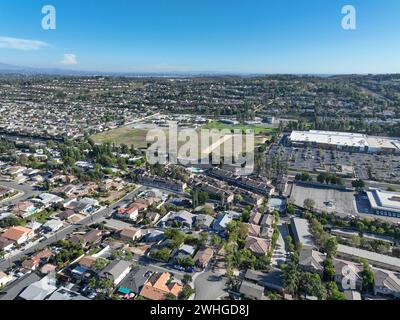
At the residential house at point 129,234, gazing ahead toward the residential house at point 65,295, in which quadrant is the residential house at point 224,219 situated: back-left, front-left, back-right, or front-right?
back-left

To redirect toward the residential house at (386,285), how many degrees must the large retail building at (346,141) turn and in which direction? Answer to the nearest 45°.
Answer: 0° — it already faces it

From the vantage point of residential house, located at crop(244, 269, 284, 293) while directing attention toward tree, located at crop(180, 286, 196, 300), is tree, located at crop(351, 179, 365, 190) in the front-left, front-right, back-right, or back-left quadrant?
back-right

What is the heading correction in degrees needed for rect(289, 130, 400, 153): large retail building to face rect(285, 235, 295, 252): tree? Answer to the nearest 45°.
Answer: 0° — it already faces it

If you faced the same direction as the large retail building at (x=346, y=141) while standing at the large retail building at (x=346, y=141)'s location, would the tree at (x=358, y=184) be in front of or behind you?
in front

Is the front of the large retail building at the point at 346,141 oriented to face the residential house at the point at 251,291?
yes

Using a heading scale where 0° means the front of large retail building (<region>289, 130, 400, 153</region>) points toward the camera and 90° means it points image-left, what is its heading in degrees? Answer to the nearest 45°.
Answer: approximately 0°

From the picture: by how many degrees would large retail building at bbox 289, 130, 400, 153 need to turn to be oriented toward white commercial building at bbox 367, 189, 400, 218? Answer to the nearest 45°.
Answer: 0° — it already faces it

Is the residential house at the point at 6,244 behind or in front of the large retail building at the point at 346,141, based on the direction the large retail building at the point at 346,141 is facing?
in front

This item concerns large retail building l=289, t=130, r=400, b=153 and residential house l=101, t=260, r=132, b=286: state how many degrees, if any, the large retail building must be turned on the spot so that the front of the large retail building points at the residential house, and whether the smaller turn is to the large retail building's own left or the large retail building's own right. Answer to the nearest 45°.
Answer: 0° — it already faces it

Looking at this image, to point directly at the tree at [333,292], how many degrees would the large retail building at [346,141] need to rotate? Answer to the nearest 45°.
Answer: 0° — it already faces it
